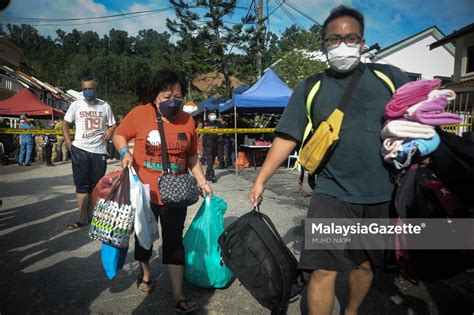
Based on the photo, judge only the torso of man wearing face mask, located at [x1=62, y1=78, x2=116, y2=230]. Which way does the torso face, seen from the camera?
toward the camera

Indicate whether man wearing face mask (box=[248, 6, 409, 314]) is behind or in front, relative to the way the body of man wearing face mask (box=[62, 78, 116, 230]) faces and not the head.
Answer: in front

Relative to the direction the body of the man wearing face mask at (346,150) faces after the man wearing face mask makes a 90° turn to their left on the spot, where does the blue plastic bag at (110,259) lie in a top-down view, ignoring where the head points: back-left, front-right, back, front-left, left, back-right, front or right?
back

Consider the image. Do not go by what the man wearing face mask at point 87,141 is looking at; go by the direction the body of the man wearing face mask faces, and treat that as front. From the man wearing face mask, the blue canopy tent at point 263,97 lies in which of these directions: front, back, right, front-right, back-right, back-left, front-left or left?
back-left

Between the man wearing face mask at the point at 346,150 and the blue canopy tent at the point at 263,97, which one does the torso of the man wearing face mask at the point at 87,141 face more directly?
the man wearing face mask

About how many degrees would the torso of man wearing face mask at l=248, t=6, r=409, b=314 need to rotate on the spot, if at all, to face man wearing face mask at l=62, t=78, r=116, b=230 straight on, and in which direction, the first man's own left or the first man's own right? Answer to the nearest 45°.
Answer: approximately 135° to the first man's own right

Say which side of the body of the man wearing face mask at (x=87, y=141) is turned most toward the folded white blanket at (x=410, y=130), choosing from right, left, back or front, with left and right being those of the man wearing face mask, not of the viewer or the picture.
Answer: front

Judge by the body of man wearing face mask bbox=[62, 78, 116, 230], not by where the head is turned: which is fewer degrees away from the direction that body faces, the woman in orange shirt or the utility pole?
the woman in orange shirt

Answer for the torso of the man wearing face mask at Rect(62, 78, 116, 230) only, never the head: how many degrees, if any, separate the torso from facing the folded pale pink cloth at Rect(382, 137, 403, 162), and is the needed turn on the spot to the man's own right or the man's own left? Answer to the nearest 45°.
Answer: approximately 45° to the man's own left

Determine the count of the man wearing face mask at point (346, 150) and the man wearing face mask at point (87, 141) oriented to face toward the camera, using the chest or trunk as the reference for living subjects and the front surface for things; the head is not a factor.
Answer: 2
